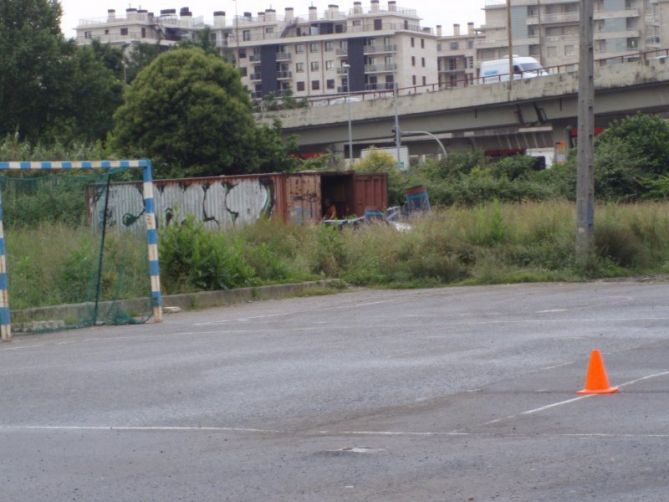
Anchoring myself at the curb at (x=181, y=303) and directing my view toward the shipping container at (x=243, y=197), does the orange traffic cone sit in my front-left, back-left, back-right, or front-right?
back-right

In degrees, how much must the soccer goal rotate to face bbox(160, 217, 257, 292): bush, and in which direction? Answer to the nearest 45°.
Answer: approximately 90° to its left

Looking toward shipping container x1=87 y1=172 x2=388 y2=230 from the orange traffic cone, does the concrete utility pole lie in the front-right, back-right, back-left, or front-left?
front-right

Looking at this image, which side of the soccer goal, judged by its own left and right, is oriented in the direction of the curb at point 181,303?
left

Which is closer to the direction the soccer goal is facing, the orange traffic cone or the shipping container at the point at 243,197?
the orange traffic cone

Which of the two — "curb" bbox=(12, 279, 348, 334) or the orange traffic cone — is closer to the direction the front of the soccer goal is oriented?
the orange traffic cone

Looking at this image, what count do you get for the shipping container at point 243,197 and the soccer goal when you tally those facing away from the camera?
0

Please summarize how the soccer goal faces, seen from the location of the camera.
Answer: facing the viewer and to the right of the viewer
